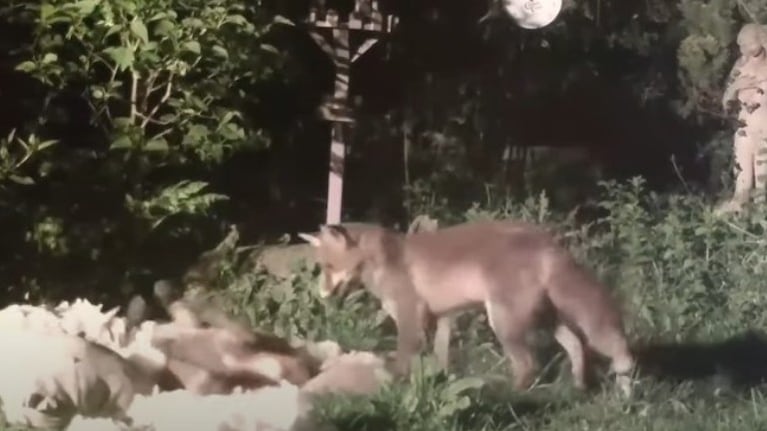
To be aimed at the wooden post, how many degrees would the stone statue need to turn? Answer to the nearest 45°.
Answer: approximately 45° to its right

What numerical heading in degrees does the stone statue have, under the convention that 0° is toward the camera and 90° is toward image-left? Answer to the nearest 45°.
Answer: approximately 45°
